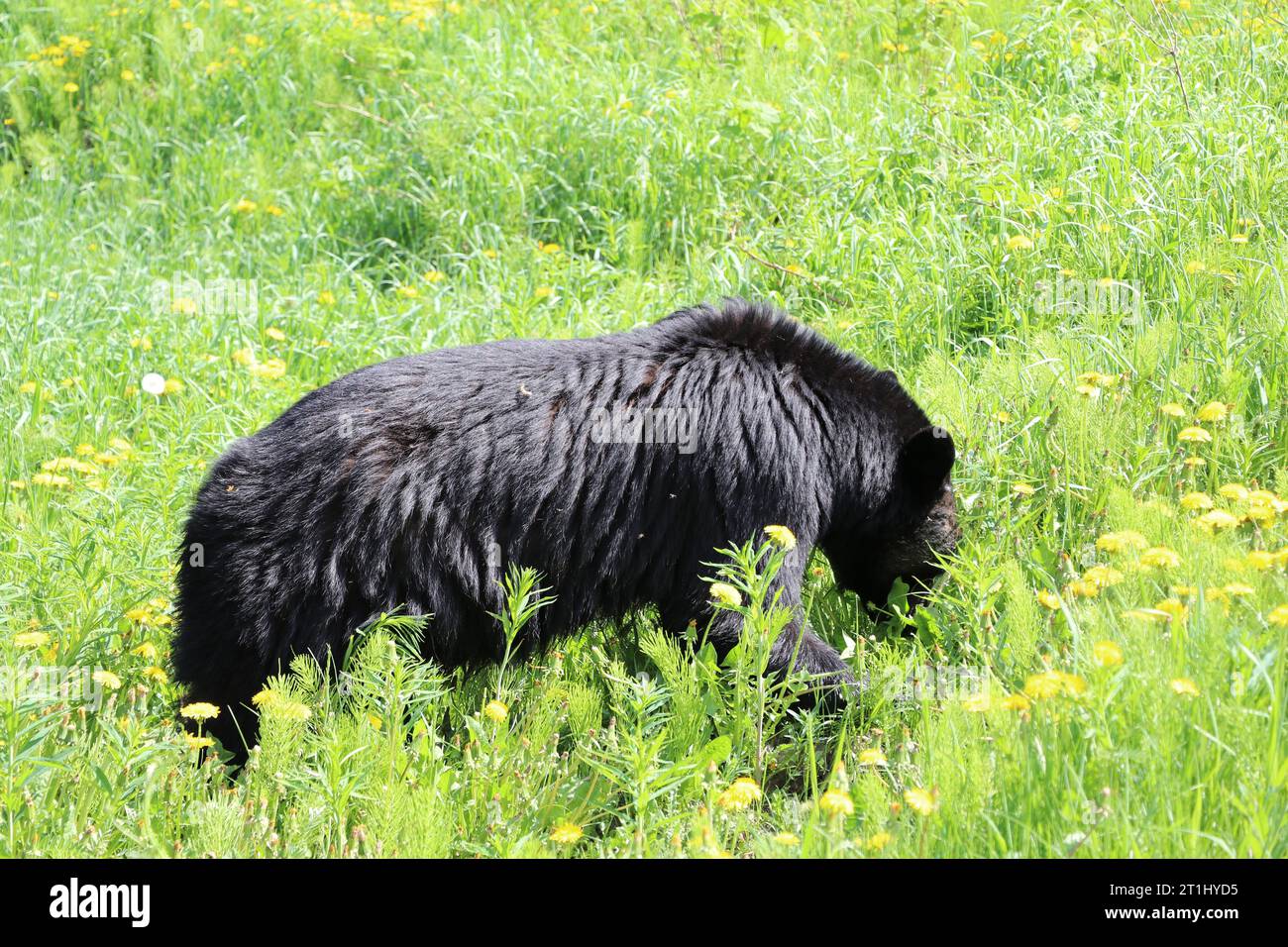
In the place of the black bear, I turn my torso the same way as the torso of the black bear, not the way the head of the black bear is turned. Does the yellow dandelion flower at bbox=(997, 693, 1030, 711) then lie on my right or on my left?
on my right

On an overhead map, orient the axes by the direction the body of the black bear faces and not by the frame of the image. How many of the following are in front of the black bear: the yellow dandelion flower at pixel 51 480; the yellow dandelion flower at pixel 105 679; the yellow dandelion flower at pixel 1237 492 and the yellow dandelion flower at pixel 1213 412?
2

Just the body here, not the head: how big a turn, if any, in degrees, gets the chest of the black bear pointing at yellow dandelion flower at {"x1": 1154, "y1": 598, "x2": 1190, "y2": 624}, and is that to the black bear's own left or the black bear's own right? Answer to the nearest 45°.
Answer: approximately 45° to the black bear's own right

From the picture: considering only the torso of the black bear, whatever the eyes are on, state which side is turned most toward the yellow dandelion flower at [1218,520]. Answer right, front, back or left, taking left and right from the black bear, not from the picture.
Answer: front

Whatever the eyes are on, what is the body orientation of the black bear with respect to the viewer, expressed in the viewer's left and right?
facing to the right of the viewer

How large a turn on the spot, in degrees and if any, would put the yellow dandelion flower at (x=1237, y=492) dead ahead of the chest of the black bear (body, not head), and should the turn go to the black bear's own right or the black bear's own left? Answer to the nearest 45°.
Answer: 0° — it already faces it

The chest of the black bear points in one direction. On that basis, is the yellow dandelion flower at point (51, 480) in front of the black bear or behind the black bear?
behind

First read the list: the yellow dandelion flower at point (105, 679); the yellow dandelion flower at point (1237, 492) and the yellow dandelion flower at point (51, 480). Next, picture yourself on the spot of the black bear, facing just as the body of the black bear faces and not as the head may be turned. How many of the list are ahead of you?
1

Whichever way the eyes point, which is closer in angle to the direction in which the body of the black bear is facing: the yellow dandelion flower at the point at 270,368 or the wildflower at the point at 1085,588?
the wildflower

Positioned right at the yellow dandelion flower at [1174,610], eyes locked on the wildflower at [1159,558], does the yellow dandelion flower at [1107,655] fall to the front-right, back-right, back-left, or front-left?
back-left

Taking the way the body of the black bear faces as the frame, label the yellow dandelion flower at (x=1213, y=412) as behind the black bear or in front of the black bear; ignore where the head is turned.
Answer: in front

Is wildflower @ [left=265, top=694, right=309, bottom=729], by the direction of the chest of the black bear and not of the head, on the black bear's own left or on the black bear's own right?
on the black bear's own right
